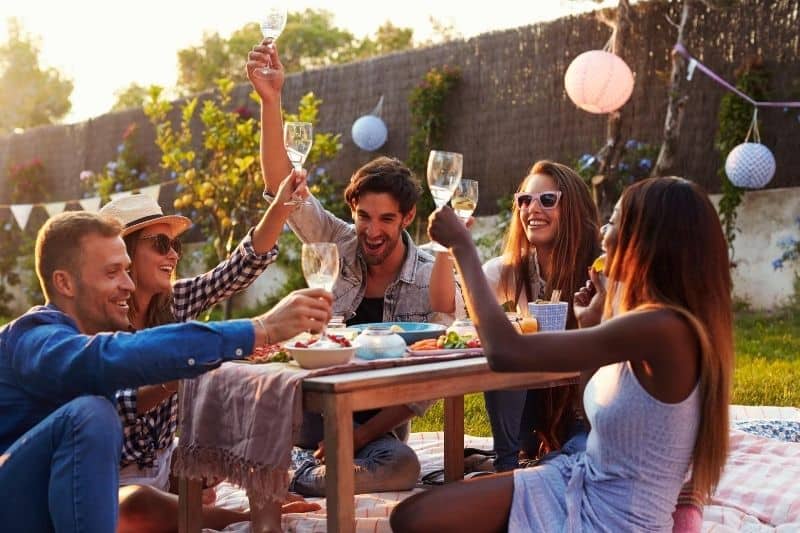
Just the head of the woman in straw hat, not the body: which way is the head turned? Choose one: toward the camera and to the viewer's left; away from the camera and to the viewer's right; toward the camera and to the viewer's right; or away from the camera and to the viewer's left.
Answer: toward the camera and to the viewer's right

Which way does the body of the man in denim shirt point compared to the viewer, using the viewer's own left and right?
facing to the right of the viewer

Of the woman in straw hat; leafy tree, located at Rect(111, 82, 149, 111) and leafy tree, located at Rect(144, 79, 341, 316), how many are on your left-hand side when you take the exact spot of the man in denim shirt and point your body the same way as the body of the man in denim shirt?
3

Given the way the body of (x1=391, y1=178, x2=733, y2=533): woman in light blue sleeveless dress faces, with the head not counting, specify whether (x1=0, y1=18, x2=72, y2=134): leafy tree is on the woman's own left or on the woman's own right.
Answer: on the woman's own right

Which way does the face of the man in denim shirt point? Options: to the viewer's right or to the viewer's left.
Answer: to the viewer's right

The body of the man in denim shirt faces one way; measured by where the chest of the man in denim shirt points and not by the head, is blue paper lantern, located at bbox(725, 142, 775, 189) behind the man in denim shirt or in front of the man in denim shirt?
in front

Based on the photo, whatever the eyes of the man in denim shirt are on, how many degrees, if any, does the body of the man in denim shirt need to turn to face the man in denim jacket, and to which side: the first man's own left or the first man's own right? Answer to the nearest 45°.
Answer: approximately 45° to the first man's own left

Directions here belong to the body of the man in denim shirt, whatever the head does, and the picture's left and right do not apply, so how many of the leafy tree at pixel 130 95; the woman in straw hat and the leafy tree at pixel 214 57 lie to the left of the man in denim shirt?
3

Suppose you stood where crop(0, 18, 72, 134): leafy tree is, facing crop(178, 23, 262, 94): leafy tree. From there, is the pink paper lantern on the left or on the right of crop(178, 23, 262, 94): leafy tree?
right

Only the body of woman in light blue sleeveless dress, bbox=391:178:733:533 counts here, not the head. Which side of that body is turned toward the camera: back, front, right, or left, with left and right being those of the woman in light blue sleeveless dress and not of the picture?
left

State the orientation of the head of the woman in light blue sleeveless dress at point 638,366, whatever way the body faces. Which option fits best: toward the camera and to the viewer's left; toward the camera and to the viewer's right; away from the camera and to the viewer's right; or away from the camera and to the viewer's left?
away from the camera and to the viewer's left

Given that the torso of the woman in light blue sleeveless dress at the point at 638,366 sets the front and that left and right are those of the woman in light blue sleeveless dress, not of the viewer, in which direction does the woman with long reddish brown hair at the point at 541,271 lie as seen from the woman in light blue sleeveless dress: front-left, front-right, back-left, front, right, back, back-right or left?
right

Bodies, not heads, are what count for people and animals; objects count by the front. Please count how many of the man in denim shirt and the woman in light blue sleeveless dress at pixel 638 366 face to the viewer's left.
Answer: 1

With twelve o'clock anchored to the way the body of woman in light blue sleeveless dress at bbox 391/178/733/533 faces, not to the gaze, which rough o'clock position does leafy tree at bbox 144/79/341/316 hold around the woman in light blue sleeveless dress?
The leafy tree is roughly at 2 o'clock from the woman in light blue sleeveless dress.

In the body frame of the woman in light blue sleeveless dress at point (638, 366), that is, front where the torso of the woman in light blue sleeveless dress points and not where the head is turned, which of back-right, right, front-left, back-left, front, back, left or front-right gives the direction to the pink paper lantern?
right

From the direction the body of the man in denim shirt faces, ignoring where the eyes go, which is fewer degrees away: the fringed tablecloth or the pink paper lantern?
the fringed tablecloth

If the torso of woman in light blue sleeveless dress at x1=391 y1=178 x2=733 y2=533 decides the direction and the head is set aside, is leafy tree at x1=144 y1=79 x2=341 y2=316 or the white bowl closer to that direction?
the white bowl
